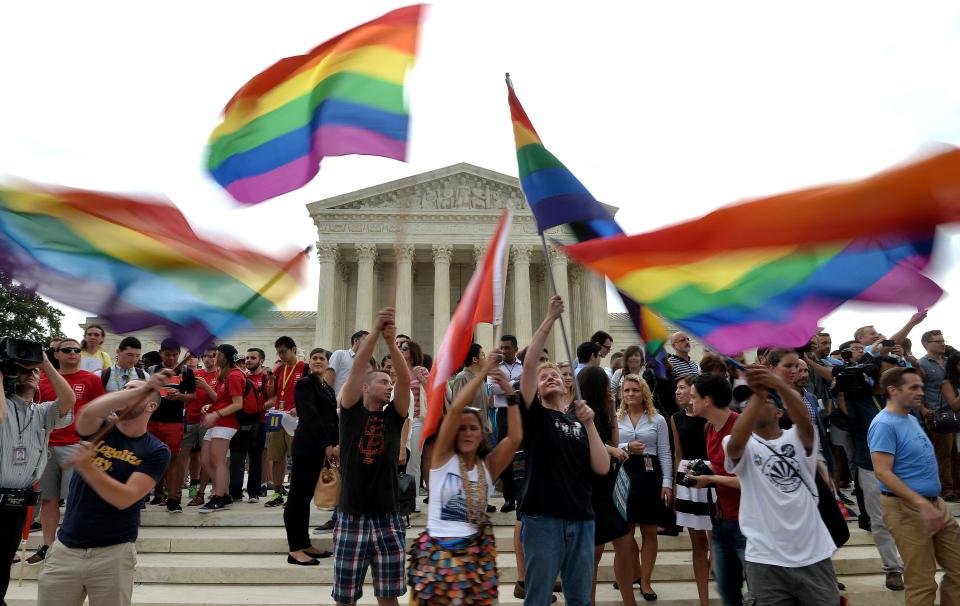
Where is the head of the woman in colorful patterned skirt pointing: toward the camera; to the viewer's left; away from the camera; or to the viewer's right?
toward the camera

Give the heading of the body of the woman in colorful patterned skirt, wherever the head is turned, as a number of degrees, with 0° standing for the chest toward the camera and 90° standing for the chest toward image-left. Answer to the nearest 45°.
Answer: approximately 0°

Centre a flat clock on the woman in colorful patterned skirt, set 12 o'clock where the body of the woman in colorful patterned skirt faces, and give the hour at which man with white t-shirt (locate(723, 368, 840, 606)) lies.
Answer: The man with white t-shirt is roughly at 9 o'clock from the woman in colorful patterned skirt.

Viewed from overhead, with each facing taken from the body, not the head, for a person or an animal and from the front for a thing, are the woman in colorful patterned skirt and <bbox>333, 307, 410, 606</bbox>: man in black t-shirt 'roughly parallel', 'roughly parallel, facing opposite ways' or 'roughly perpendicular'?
roughly parallel

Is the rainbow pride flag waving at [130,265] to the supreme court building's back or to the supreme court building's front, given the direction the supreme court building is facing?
to the front

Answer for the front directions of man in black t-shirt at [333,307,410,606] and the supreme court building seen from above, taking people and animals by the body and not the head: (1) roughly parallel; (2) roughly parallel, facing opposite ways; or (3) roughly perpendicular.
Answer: roughly parallel

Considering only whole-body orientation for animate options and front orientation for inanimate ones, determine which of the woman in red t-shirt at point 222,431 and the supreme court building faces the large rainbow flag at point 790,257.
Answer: the supreme court building

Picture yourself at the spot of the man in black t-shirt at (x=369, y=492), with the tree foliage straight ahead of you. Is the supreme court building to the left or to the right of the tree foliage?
right

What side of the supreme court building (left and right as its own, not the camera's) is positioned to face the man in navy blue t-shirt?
front

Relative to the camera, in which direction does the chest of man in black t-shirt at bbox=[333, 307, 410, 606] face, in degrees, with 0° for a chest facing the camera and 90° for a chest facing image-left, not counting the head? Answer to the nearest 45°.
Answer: approximately 0°

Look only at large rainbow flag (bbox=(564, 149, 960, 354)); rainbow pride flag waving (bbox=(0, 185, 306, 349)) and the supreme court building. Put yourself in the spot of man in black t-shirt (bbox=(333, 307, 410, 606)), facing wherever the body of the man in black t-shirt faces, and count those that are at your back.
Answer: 1

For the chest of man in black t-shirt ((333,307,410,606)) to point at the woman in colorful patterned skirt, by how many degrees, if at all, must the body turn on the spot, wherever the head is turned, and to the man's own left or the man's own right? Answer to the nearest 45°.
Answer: approximately 45° to the man's own left
